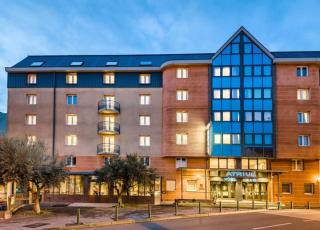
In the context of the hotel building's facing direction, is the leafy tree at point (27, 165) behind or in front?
in front

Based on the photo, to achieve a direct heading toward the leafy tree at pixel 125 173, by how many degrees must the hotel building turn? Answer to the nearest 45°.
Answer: approximately 45° to its right

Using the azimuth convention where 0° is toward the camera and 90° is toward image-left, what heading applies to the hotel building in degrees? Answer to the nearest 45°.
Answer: approximately 0°
